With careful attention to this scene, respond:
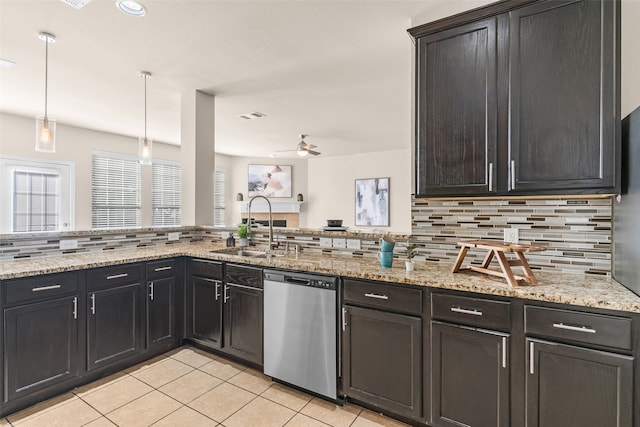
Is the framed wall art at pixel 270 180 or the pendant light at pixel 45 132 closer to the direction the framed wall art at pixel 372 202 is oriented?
the pendant light

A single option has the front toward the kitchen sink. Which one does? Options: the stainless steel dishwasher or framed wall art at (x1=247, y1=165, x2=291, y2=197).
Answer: the framed wall art

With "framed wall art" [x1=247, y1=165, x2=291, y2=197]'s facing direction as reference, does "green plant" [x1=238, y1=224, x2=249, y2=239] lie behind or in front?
in front

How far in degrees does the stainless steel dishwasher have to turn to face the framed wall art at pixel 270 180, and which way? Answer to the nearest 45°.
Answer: approximately 135° to its right

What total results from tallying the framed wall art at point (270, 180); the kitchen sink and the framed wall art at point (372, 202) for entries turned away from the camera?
0

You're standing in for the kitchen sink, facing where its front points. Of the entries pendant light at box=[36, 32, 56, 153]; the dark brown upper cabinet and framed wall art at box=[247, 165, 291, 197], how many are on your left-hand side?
1

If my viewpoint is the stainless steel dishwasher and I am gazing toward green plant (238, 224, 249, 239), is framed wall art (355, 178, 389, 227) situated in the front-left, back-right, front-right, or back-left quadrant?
front-right

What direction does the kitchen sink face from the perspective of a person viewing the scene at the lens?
facing the viewer and to the left of the viewer

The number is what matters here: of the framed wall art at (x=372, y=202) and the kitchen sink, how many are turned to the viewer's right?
0

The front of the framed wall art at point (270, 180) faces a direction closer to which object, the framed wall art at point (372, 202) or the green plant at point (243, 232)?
the green plant

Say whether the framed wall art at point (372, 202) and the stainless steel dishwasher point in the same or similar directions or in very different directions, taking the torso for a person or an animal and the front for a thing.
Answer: same or similar directions

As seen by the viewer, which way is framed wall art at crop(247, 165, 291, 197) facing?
toward the camera

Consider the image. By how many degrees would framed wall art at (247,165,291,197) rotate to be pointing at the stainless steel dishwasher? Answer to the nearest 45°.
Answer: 0° — it already faces it
